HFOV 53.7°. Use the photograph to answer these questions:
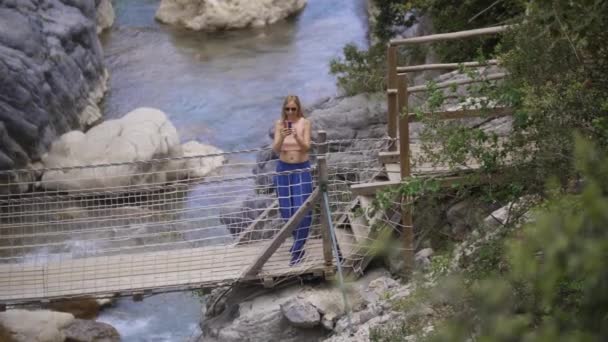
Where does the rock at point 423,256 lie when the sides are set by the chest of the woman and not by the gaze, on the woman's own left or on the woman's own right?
on the woman's own left

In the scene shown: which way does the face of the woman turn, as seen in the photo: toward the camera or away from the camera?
toward the camera

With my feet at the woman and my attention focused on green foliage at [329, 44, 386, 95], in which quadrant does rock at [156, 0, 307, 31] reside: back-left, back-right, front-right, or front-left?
front-left

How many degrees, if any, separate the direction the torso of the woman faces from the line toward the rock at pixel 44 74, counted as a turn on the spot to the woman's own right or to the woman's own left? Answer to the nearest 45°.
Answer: approximately 135° to the woman's own right

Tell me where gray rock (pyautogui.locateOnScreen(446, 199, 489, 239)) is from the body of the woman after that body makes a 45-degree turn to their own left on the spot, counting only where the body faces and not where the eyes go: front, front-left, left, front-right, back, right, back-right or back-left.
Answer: front-left

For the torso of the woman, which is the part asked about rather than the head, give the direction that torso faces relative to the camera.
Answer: toward the camera

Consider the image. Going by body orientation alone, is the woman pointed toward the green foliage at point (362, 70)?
no

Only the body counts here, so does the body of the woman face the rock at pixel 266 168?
no

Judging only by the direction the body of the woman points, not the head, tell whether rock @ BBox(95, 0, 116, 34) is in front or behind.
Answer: behind

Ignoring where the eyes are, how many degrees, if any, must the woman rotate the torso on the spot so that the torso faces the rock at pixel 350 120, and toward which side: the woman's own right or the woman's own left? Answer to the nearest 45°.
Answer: approximately 180°

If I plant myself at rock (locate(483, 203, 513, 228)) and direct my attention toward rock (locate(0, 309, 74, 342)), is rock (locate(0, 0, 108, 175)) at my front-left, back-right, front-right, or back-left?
front-right

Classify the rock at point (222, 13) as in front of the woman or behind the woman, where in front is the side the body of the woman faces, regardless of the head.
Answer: behind

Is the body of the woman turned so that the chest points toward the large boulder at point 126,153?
no
